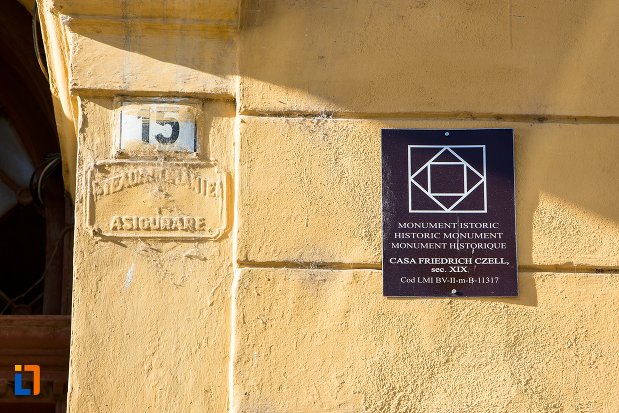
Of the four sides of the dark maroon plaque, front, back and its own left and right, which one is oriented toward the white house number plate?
right

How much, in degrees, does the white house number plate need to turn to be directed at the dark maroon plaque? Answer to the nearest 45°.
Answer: approximately 90° to its left

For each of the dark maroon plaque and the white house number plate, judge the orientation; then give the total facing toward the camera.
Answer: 2

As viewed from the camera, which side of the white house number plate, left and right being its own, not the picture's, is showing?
front
